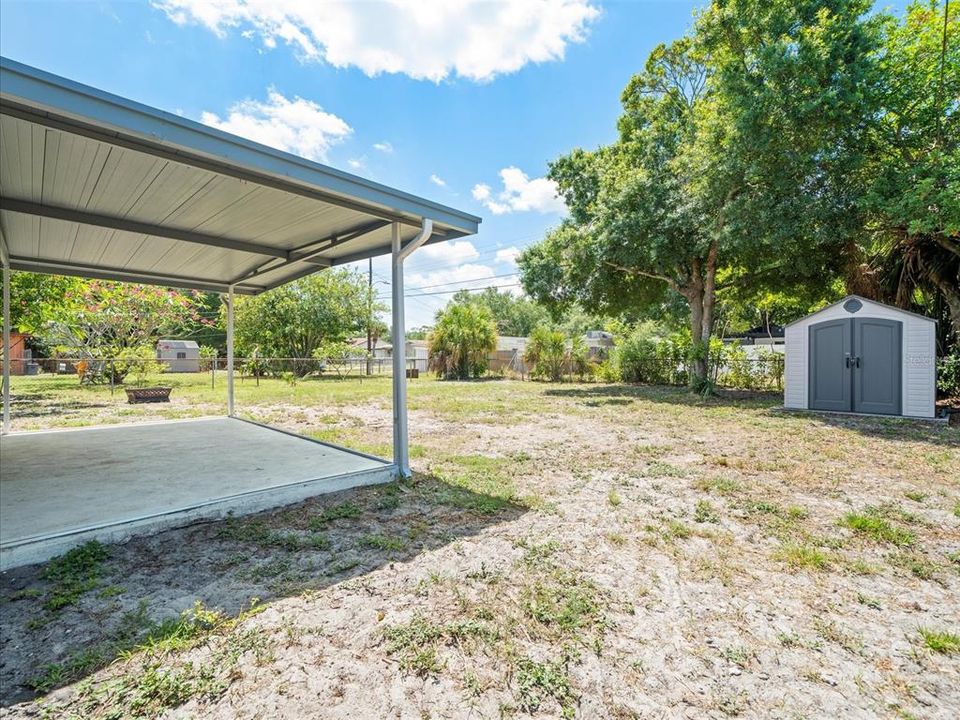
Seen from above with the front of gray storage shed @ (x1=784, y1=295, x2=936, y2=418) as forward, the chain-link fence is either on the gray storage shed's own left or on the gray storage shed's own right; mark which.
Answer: on the gray storage shed's own right

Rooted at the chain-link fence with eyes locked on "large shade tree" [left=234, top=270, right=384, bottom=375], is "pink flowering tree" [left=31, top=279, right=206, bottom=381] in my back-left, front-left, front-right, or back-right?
front-left

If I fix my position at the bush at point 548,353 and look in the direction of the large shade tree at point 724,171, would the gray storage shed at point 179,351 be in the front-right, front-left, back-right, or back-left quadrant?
back-right

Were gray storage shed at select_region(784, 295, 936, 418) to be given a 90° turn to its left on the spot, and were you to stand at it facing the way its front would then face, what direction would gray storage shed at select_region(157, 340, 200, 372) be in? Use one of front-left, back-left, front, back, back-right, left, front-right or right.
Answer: back

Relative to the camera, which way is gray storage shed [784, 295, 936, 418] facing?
toward the camera

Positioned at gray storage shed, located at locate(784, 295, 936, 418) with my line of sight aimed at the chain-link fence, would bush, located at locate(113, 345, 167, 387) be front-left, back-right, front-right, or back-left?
front-left

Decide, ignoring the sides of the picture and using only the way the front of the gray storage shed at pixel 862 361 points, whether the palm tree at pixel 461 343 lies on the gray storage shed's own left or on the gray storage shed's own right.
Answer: on the gray storage shed's own right

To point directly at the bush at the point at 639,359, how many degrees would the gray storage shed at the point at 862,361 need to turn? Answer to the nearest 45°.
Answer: approximately 135° to its right

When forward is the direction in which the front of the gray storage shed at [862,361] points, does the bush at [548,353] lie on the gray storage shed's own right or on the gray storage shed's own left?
on the gray storage shed's own right

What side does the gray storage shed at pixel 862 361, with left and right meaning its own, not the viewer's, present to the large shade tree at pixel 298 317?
right

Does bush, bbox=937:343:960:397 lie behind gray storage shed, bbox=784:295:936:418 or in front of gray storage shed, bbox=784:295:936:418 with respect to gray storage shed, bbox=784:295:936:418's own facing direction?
behind

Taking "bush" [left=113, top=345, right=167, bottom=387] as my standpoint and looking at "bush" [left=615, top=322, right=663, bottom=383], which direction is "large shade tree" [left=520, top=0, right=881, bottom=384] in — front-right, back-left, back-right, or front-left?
front-right
